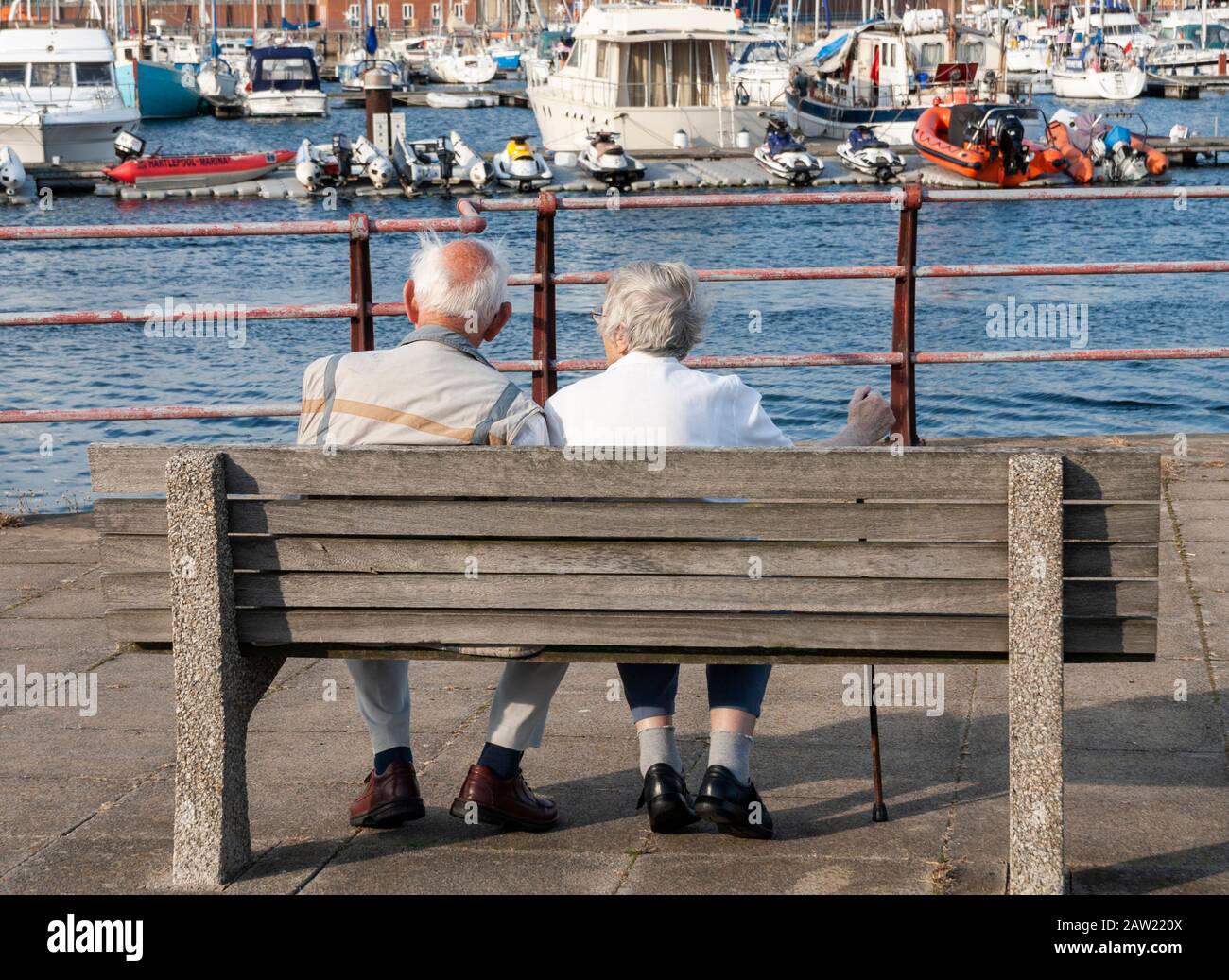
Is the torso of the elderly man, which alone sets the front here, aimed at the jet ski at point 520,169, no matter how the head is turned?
yes

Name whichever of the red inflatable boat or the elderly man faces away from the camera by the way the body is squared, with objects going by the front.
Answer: the elderly man

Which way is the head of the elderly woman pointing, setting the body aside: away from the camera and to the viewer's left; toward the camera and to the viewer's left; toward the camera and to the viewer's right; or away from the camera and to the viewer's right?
away from the camera and to the viewer's left

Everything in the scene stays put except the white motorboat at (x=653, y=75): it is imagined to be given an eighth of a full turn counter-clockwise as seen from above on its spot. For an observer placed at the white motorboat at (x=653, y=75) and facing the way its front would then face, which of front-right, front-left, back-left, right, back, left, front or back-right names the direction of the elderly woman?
left

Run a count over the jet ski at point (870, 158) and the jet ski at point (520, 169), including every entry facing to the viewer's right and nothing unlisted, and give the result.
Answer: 0
